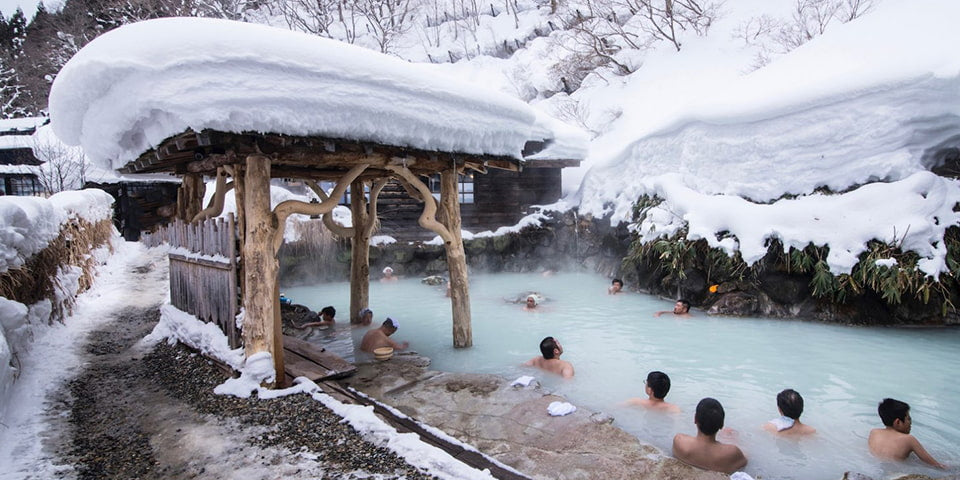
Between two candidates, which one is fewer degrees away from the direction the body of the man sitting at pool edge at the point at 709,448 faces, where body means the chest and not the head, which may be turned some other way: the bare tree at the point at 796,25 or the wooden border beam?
the bare tree

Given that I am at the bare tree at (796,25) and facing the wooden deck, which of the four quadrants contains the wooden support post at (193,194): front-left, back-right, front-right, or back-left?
front-right

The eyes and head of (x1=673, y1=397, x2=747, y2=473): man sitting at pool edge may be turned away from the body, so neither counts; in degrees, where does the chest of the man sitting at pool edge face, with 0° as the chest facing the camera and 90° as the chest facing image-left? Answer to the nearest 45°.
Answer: approximately 180°

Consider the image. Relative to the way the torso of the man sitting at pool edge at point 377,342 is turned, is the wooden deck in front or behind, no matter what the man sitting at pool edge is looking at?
behind

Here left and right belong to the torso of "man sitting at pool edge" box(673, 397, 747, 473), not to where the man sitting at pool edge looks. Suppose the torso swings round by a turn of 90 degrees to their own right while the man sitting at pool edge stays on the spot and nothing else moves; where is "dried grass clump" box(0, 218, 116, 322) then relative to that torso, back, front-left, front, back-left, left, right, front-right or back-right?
back

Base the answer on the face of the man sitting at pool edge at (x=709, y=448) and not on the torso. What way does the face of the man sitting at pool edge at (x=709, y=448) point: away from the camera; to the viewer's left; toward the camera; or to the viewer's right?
away from the camera

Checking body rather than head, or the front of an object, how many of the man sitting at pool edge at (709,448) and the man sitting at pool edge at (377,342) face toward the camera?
0

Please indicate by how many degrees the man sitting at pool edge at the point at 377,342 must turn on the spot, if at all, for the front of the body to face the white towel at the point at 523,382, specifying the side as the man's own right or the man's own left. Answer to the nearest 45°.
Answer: approximately 90° to the man's own right

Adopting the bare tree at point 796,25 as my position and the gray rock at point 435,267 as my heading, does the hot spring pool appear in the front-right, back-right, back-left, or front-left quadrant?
front-left

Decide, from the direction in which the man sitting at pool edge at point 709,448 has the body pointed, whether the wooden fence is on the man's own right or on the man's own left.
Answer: on the man's own left

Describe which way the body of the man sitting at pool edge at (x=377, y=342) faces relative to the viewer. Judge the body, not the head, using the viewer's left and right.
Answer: facing away from the viewer and to the right of the viewer
